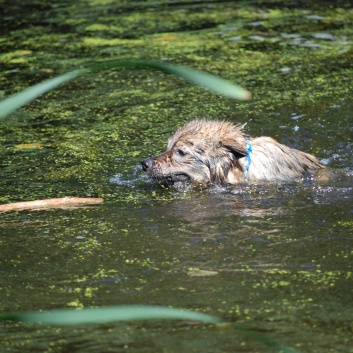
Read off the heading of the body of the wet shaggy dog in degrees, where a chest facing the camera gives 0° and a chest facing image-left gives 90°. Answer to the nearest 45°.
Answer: approximately 90°

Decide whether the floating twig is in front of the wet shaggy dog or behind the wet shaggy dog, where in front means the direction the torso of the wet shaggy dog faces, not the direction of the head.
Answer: in front
